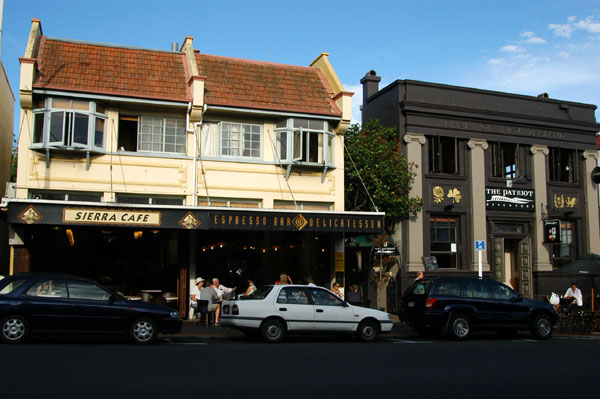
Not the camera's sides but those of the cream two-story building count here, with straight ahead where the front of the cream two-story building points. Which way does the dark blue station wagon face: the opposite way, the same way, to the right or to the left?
to the left

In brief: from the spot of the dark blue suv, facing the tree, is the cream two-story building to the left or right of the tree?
left

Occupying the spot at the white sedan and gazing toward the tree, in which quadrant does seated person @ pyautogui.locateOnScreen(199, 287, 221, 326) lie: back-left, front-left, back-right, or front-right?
front-left

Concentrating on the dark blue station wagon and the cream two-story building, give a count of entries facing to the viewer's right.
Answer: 1

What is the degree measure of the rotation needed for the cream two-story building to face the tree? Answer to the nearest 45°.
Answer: approximately 90° to its left

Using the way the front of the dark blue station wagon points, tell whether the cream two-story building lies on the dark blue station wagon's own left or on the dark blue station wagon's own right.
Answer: on the dark blue station wagon's own left

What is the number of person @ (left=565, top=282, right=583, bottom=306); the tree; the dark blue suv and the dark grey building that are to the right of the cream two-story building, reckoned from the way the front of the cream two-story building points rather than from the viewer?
0

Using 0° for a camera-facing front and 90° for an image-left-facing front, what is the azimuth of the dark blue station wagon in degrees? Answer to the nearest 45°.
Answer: approximately 270°

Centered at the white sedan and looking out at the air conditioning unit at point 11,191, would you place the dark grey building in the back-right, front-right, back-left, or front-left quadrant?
back-right

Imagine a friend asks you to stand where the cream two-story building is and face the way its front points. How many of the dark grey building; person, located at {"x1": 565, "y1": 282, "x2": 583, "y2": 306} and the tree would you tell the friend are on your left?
3

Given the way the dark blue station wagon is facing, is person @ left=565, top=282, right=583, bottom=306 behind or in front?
in front

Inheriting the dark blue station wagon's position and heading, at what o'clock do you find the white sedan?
The white sedan is roughly at 12 o'clock from the dark blue station wagon.

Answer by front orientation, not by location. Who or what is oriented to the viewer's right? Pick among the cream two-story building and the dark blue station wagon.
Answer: the dark blue station wagon

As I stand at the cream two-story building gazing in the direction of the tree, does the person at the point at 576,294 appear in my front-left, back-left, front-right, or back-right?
front-right

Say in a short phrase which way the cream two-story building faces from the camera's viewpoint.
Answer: facing the viewer
